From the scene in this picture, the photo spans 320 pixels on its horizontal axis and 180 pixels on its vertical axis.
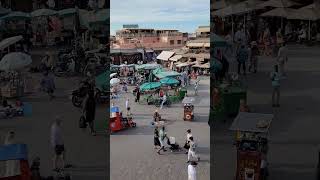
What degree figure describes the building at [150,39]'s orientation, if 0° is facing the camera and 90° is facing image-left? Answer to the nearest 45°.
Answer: approximately 0°
